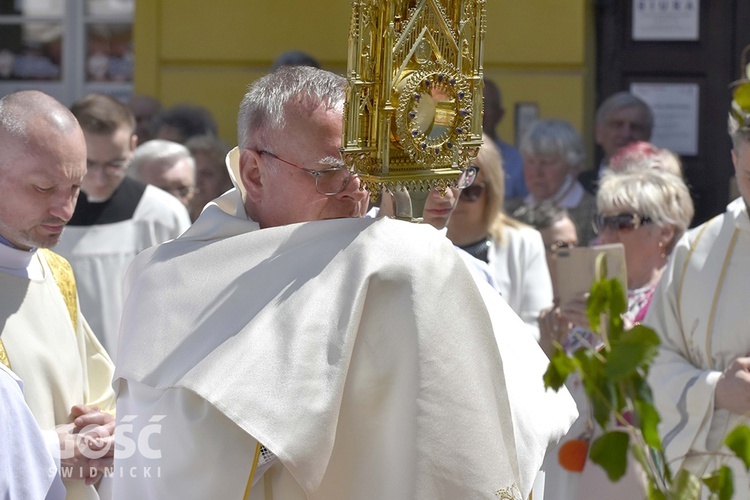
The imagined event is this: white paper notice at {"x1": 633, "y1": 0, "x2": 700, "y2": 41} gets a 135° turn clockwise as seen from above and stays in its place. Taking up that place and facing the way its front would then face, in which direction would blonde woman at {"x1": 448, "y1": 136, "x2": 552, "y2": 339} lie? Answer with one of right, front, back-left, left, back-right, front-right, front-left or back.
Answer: back-left

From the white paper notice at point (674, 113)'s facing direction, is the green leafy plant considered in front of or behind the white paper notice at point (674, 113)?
in front

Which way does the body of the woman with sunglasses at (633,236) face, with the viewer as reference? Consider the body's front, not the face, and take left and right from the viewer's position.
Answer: facing the viewer and to the left of the viewer

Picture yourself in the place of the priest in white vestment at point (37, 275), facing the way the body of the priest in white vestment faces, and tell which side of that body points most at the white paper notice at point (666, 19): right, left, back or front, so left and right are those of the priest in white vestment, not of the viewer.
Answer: left

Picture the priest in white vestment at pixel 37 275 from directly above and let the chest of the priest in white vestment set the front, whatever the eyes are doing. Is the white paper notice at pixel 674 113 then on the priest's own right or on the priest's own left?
on the priest's own left

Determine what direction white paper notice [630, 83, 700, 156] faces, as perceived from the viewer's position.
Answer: facing the viewer

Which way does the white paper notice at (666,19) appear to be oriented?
toward the camera

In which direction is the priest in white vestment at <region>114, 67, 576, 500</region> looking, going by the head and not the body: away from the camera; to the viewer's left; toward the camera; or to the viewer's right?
to the viewer's right

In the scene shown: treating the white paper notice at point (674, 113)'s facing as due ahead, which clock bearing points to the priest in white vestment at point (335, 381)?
The priest in white vestment is roughly at 12 o'clock from the white paper notice.

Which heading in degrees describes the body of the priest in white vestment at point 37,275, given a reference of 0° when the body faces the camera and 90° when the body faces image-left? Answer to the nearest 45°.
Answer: approximately 315°

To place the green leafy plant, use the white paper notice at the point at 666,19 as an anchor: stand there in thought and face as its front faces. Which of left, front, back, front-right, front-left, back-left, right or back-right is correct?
front
